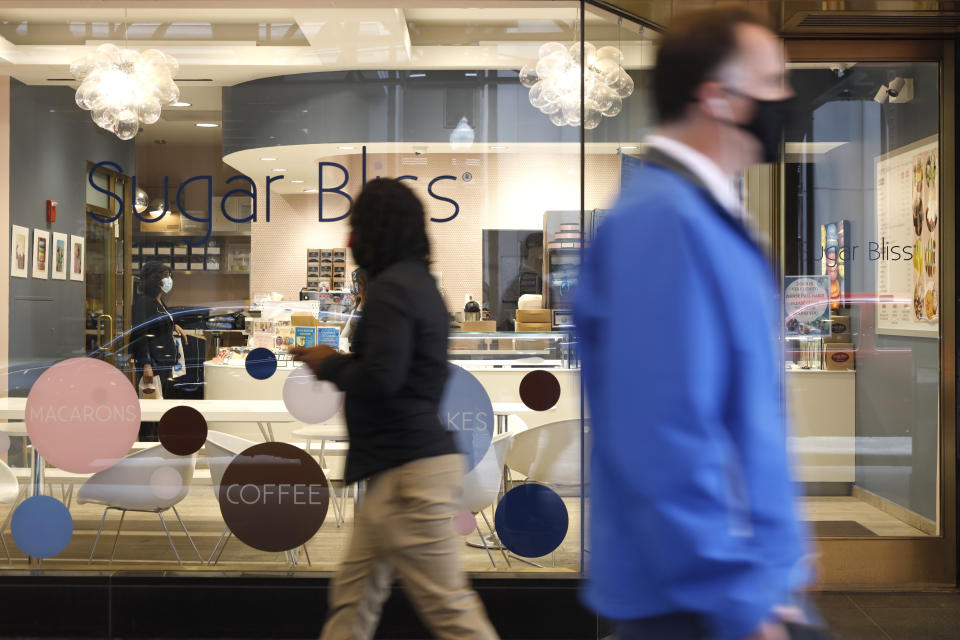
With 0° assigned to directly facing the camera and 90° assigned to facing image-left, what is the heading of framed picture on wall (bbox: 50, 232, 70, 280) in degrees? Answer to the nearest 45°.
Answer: approximately 315°

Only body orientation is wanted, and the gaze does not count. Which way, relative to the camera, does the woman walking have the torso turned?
to the viewer's left

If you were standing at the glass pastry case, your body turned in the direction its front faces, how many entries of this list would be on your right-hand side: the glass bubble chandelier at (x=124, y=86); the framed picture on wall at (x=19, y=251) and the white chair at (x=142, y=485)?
3

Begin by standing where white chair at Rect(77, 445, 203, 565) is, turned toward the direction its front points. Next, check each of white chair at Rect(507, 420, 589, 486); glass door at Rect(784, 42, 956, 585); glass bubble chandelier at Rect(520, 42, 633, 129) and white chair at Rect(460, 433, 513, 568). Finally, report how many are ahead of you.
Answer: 0

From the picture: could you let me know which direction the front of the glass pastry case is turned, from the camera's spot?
facing the viewer

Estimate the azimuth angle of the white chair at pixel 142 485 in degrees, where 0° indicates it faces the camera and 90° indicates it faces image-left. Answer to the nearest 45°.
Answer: approximately 90°

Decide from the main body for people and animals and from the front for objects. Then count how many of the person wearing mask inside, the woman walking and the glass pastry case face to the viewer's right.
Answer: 1
